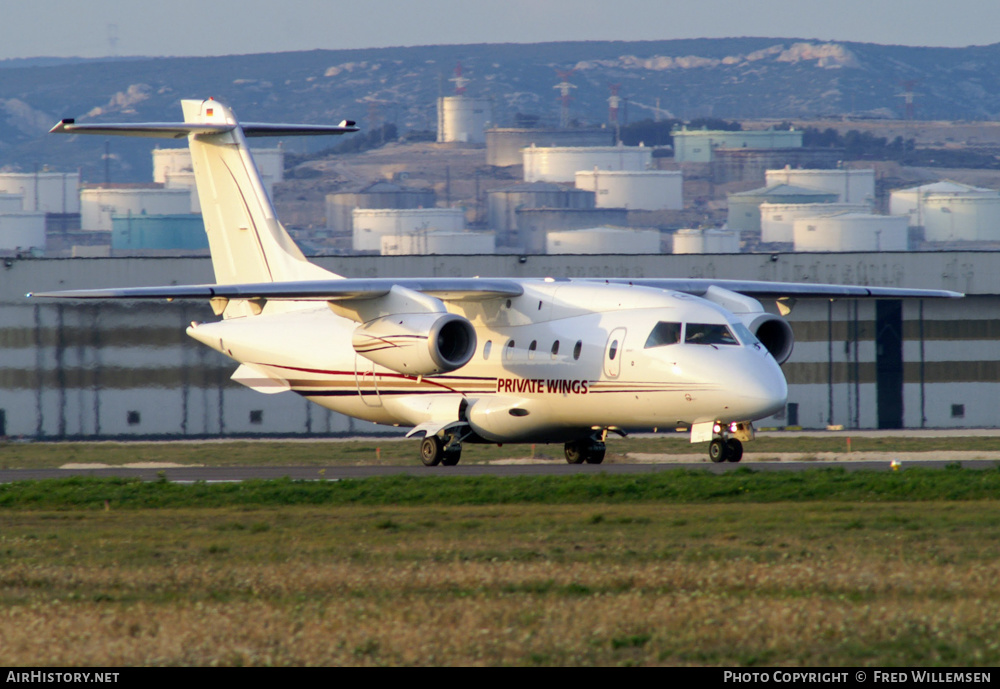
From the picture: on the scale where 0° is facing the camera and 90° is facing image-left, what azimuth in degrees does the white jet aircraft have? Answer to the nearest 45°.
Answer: approximately 315°

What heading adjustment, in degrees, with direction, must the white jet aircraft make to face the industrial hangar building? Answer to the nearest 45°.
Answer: approximately 135° to its left
